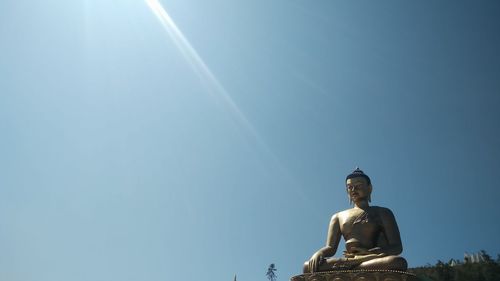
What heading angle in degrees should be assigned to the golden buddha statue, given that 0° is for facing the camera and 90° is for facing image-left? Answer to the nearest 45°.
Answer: approximately 45°
